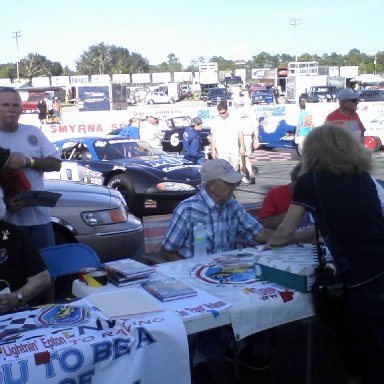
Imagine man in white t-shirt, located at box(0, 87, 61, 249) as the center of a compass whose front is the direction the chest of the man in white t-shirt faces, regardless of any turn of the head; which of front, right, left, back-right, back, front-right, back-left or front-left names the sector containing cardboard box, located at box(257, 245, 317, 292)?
front-left

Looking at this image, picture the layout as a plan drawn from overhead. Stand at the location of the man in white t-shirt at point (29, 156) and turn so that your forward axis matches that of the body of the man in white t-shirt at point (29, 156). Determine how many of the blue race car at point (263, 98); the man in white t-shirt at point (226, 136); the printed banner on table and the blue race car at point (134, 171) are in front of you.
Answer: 1

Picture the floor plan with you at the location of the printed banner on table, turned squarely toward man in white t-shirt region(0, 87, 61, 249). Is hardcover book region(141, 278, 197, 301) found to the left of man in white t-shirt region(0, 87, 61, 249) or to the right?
right

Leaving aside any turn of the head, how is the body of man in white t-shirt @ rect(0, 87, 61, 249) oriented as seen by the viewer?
toward the camera

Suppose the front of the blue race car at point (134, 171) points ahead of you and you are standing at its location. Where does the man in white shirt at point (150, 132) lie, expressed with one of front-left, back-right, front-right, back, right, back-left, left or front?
back-left

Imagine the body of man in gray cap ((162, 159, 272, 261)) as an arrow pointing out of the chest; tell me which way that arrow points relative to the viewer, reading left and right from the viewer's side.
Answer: facing the viewer and to the right of the viewer

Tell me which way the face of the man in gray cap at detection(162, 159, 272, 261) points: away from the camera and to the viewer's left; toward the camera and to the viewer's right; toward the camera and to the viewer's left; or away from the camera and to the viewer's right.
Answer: toward the camera and to the viewer's right

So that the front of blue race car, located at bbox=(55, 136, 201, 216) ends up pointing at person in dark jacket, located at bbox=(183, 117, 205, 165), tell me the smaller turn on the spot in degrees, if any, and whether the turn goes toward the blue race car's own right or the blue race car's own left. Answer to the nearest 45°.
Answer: approximately 90° to the blue race car's own left

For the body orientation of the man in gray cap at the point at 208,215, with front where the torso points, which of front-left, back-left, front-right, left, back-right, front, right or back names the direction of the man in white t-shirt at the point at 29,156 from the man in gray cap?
back-right

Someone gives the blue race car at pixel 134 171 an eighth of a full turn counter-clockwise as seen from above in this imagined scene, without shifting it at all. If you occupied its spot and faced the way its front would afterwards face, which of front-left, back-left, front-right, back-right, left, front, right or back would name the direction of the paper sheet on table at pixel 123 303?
right

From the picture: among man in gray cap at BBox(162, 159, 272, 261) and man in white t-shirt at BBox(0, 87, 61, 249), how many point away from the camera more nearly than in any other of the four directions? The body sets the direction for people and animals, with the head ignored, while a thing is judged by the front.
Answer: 0

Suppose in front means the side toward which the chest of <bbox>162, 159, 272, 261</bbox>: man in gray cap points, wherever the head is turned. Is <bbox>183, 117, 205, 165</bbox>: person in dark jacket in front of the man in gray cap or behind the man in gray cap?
behind

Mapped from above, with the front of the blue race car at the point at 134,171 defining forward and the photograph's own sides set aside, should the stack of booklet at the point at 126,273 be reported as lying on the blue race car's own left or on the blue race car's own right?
on the blue race car's own right

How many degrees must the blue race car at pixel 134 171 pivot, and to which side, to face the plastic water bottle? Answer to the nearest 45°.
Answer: approximately 45° to its right

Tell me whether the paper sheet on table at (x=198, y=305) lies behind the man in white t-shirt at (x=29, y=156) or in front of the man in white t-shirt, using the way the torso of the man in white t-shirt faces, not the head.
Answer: in front

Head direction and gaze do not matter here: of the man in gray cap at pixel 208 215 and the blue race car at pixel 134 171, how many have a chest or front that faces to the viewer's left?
0

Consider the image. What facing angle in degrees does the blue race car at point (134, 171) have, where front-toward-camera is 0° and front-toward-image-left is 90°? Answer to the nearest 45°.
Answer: approximately 315°

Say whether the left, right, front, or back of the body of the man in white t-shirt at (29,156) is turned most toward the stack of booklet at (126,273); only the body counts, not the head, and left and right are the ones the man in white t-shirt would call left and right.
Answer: front

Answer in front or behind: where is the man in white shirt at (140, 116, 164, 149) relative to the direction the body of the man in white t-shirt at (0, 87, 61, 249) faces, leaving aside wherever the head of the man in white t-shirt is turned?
behind

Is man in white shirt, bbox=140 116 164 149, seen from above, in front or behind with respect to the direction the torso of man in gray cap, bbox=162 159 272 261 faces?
behind
